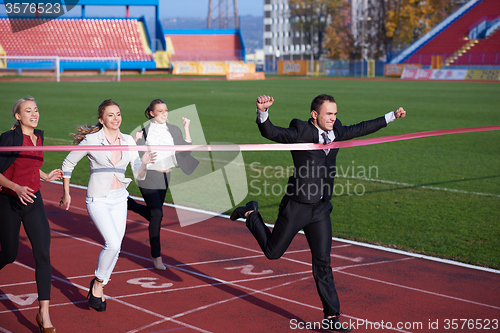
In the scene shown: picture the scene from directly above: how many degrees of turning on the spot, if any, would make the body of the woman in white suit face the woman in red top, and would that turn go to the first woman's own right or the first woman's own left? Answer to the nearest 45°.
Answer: approximately 90° to the first woman's own right

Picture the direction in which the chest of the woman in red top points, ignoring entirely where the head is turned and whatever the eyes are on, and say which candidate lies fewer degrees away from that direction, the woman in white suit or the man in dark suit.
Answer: the man in dark suit

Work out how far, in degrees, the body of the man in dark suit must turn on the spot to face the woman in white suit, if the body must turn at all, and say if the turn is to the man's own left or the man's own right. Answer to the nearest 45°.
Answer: approximately 135° to the man's own right

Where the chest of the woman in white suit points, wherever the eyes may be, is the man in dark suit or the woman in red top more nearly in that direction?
the man in dark suit

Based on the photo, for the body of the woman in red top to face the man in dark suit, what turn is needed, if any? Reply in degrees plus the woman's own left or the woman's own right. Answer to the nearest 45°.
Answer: approximately 45° to the woman's own left

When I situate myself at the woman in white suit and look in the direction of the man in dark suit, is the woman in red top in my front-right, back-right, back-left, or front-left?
back-right

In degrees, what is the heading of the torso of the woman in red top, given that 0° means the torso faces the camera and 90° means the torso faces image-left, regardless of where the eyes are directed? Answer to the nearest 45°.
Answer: approximately 315°
